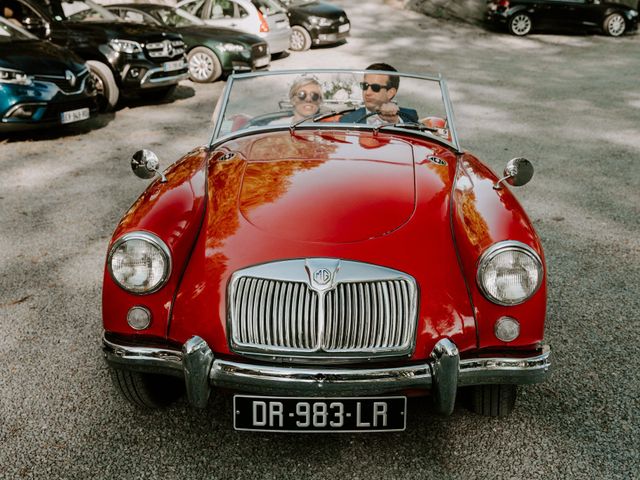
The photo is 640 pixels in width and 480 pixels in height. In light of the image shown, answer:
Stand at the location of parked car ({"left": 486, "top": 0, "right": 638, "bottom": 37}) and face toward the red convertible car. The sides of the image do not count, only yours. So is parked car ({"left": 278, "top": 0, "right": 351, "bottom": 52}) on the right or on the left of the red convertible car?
right

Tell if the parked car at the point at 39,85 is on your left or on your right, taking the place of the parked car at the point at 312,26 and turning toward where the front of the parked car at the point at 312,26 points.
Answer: on your right

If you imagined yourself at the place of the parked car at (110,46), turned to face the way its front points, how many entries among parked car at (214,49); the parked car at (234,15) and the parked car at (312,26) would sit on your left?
3

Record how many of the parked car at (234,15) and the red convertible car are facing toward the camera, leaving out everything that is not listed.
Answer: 1

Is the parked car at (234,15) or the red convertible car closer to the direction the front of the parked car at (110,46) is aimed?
the red convertible car

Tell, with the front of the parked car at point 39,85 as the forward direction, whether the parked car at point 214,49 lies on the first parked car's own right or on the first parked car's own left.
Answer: on the first parked car's own left
